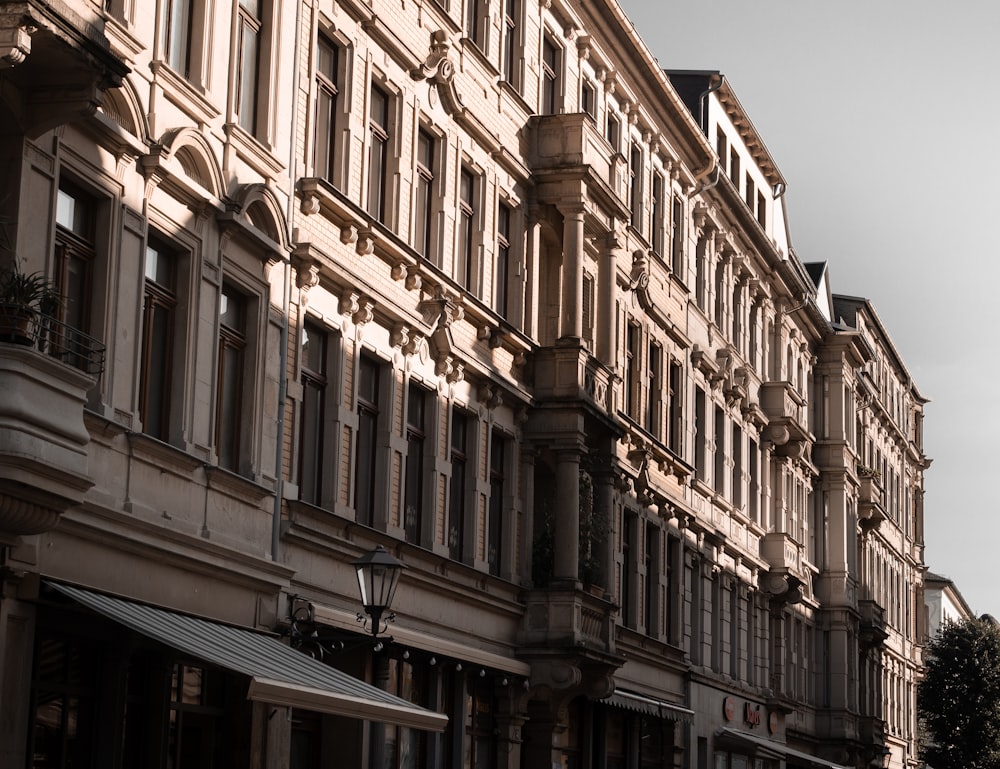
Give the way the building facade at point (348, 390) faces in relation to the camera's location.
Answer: facing the viewer and to the right of the viewer
